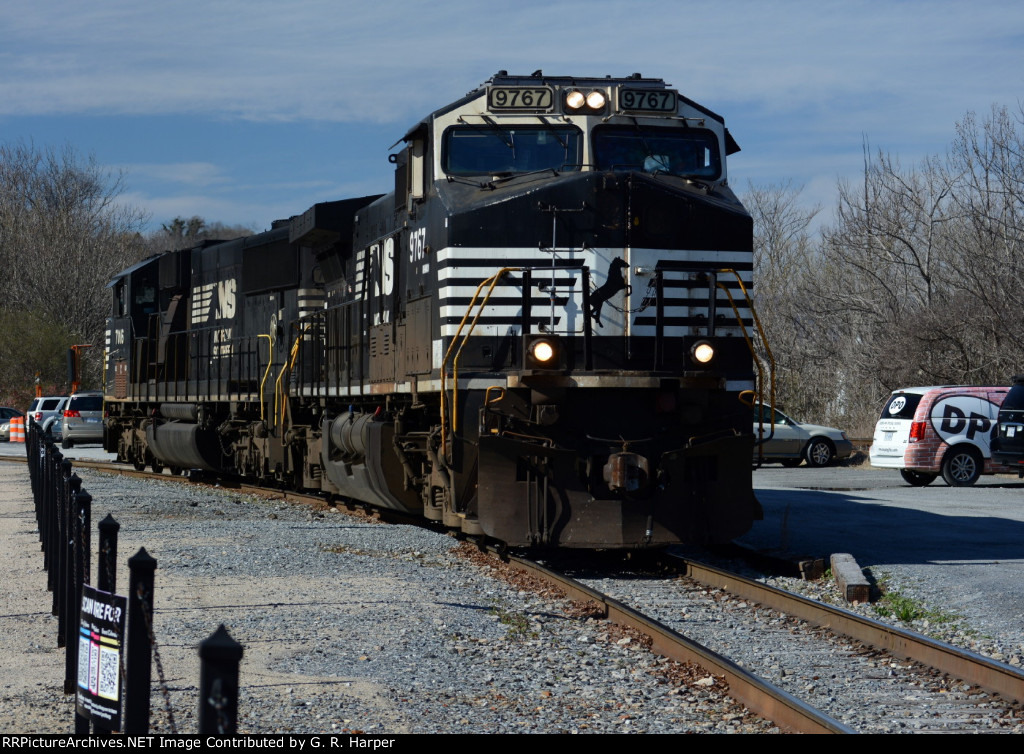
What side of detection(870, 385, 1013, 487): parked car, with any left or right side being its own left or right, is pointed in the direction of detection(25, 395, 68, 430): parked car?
left

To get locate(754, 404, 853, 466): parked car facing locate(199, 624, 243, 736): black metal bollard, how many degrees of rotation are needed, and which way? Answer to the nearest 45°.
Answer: approximately 90° to its right

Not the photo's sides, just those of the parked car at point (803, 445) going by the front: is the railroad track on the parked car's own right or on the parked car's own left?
on the parked car's own right

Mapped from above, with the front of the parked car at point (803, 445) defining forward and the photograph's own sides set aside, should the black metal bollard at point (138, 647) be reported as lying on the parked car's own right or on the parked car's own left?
on the parked car's own right

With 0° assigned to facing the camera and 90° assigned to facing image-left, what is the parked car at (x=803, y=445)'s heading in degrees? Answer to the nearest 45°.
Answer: approximately 270°

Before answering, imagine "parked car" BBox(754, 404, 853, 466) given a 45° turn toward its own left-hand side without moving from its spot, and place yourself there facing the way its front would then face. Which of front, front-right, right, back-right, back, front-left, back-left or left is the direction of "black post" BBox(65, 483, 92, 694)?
back-right

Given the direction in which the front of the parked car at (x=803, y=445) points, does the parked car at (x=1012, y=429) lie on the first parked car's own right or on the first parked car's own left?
on the first parked car's own right

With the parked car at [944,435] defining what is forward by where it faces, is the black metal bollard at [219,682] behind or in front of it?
behind

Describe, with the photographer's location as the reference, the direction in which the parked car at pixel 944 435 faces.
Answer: facing away from the viewer and to the right of the viewer

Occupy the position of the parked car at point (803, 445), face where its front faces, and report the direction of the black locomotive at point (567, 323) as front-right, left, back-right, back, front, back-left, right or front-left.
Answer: right

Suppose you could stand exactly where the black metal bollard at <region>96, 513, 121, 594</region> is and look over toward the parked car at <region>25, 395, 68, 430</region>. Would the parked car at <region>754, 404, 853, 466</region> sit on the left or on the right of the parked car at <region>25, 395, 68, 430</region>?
right

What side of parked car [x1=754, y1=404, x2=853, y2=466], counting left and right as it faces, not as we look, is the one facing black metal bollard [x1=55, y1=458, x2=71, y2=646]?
right
